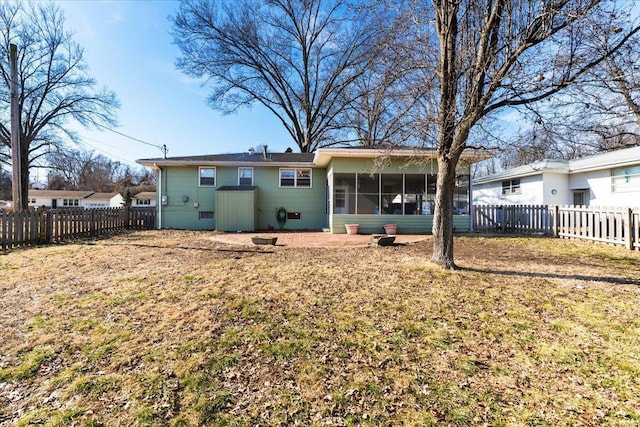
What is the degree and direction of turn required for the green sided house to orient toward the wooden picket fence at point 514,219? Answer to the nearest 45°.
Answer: approximately 90° to its right

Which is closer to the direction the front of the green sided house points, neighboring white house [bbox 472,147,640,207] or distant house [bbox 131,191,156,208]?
the distant house

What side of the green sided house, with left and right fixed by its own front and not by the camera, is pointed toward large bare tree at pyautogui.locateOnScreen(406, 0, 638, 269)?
back

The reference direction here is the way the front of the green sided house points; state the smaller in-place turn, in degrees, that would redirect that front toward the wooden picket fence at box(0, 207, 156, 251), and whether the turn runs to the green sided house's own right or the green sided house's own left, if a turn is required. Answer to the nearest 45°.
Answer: approximately 135° to the green sided house's own left

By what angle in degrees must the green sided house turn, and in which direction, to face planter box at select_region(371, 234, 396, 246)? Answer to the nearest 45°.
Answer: approximately 135° to its right

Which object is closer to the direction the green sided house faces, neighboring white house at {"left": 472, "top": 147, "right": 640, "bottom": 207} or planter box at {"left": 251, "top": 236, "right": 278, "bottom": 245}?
the neighboring white house

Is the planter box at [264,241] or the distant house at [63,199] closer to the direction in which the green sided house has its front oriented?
the distant house

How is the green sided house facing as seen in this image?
away from the camera

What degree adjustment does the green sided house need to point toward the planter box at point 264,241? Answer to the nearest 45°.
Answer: approximately 180°
